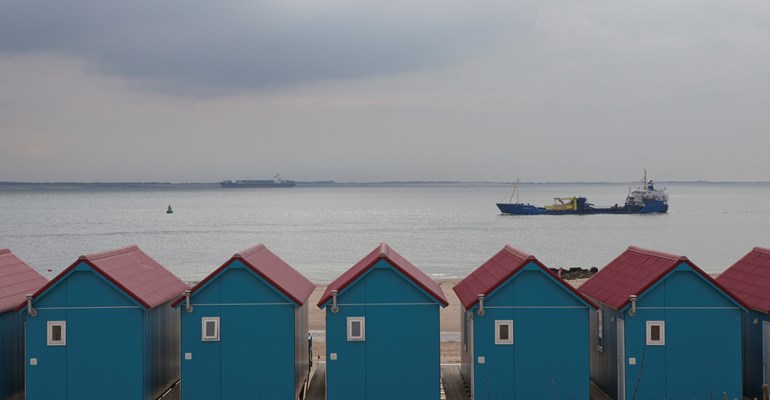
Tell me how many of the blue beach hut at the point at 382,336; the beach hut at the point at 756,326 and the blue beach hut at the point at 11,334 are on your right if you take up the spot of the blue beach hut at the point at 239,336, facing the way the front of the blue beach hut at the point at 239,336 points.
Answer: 2

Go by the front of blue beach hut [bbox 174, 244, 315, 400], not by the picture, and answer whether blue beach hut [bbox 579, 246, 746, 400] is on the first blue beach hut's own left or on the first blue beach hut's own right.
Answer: on the first blue beach hut's own right

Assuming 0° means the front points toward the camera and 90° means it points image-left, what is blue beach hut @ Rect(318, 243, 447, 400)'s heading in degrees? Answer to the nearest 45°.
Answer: approximately 180°

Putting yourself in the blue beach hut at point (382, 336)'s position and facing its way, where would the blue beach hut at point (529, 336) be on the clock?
the blue beach hut at point (529, 336) is roughly at 3 o'clock from the blue beach hut at point (382, 336).

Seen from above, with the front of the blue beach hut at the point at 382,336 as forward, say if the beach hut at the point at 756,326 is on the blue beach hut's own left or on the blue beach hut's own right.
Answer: on the blue beach hut's own right

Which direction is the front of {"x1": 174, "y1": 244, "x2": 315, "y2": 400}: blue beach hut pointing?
away from the camera

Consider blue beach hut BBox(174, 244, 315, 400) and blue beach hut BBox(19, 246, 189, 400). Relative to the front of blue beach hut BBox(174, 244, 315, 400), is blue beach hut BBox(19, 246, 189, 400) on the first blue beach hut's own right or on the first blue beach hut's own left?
on the first blue beach hut's own left

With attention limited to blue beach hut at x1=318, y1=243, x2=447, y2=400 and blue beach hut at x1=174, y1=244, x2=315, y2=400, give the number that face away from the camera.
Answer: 2

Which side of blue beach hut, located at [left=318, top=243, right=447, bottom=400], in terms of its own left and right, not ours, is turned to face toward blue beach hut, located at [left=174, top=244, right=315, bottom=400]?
left

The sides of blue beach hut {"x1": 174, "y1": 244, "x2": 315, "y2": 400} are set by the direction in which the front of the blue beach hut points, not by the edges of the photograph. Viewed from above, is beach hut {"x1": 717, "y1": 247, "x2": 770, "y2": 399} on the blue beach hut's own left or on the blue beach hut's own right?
on the blue beach hut's own right
